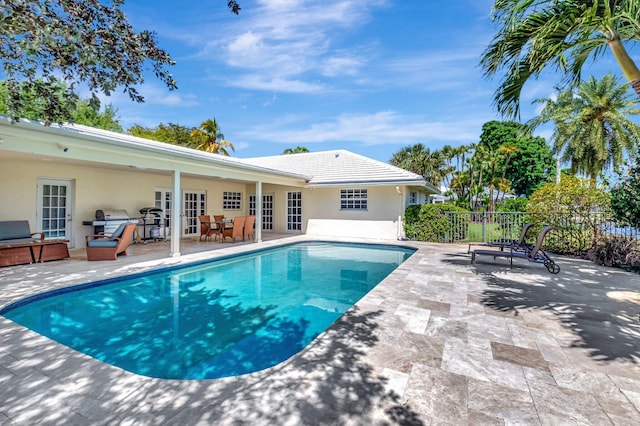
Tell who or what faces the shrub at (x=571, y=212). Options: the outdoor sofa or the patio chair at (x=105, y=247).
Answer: the outdoor sofa

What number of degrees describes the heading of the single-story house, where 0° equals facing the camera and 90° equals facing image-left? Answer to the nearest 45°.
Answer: approximately 315°

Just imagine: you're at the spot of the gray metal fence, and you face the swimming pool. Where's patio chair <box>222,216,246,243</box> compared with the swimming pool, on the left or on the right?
right

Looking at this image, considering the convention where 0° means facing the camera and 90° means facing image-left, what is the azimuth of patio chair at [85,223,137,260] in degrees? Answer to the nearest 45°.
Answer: approximately 90°

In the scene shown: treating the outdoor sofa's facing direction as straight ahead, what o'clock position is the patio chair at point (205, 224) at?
The patio chair is roughly at 10 o'clock from the outdoor sofa.

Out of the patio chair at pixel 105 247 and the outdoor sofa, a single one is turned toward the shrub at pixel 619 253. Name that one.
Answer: the outdoor sofa

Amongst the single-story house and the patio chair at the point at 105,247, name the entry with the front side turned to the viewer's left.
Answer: the patio chair

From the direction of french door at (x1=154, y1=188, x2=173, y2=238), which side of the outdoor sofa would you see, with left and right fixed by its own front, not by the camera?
left
